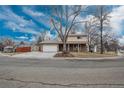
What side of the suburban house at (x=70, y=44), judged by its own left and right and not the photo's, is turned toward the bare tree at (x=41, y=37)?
right

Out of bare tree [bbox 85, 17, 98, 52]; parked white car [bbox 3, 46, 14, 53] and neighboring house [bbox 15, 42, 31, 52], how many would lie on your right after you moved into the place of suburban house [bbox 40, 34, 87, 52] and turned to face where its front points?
2

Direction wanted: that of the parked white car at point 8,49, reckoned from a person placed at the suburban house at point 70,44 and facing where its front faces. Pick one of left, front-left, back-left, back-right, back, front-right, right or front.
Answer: right

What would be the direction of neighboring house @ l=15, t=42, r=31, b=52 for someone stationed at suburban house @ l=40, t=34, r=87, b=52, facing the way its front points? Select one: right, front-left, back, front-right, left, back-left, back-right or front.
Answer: right

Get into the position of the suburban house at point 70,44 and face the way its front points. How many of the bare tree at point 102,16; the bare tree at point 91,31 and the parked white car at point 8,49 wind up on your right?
1

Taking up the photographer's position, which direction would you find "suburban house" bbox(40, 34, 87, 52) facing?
facing the viewer

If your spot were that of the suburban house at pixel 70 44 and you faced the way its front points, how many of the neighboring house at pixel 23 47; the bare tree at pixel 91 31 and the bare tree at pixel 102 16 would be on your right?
1

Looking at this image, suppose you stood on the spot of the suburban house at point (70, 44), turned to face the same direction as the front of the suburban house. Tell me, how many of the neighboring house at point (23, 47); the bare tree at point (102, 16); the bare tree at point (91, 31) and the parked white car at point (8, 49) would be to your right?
2

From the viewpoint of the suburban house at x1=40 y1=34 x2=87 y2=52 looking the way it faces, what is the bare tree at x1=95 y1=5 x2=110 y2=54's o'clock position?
The bare tree is roughly at 10 o'clock from the suburban house.
